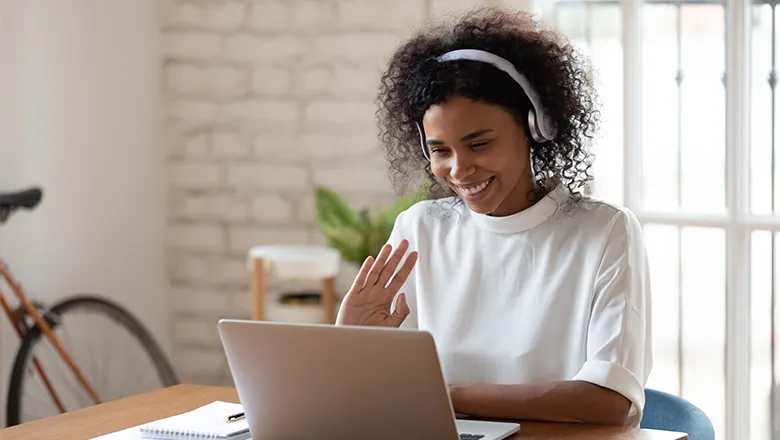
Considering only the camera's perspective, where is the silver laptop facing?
facing away from the viewer and to the right of the viewer

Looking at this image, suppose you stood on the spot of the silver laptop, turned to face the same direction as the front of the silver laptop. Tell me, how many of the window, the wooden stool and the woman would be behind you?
0

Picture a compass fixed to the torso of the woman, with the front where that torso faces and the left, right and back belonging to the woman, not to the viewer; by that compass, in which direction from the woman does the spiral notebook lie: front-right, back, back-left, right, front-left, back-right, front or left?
front

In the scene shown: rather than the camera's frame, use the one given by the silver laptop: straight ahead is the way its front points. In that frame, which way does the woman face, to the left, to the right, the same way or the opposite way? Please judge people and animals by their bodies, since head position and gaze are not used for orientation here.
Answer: the opposite way

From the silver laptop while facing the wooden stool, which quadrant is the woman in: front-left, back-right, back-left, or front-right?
front-right

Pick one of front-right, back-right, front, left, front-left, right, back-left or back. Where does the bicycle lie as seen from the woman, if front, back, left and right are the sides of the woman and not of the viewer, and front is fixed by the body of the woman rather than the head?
right

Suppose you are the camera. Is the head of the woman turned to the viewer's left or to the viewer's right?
to the viewer's left

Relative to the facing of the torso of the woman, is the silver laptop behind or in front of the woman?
in front

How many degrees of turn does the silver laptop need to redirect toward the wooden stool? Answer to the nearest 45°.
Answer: approximately 45° to its left

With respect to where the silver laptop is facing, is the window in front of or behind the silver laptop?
in front

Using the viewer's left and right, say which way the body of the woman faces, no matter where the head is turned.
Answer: facing the viewer and to the left of the viewer

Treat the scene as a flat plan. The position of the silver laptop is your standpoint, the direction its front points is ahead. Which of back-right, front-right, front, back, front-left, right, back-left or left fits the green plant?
front-left

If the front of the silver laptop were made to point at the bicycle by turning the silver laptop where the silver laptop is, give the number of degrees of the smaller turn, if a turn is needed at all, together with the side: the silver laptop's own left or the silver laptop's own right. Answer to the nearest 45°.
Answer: approximately 90° to the silver laptop's own left
